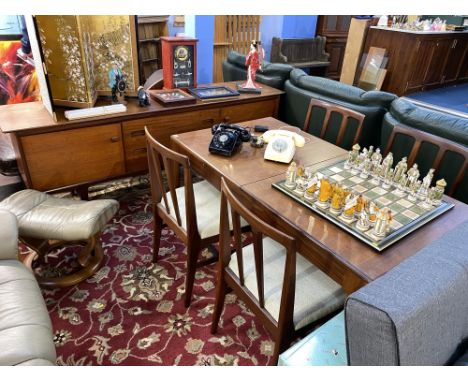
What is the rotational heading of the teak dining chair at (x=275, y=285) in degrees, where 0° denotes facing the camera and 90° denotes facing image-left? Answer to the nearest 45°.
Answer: approximately 225°

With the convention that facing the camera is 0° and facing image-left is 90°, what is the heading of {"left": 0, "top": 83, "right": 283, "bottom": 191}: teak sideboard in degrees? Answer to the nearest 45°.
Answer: approximately 315°

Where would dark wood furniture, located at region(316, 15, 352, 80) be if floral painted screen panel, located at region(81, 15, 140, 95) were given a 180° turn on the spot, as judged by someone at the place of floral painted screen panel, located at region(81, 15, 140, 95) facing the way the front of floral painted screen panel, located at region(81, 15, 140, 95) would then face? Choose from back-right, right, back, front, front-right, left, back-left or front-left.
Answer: front-right

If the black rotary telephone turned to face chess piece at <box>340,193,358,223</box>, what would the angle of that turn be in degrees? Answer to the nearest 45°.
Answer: approximately 90° to its left

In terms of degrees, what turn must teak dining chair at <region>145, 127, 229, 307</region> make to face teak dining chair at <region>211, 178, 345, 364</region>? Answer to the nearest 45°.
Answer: approximately 90° to its right

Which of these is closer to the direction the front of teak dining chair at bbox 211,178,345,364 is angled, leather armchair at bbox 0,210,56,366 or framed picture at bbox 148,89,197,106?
the framed picture

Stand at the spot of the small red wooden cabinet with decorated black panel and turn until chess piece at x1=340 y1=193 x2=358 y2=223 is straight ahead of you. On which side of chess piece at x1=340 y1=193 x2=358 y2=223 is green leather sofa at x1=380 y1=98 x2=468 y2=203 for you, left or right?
left

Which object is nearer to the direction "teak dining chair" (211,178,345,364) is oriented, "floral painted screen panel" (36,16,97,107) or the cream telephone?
the cream telephone

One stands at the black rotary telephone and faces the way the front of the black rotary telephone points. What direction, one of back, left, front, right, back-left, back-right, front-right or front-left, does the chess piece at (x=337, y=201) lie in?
left

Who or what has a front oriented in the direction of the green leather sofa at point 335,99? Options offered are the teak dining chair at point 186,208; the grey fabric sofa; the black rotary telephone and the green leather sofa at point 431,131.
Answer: the teak dining chair

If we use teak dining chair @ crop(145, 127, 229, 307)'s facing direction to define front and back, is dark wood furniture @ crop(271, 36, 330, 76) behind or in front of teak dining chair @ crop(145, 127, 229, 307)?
in front

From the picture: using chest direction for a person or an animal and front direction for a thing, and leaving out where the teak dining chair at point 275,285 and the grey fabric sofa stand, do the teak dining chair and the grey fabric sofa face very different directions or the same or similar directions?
very different directions

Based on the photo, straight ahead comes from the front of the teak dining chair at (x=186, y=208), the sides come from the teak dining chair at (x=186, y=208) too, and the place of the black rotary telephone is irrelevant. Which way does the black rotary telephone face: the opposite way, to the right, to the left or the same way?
the opposite way

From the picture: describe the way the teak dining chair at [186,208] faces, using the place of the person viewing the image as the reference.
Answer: facing away from the viewer and to the right of the viewer
